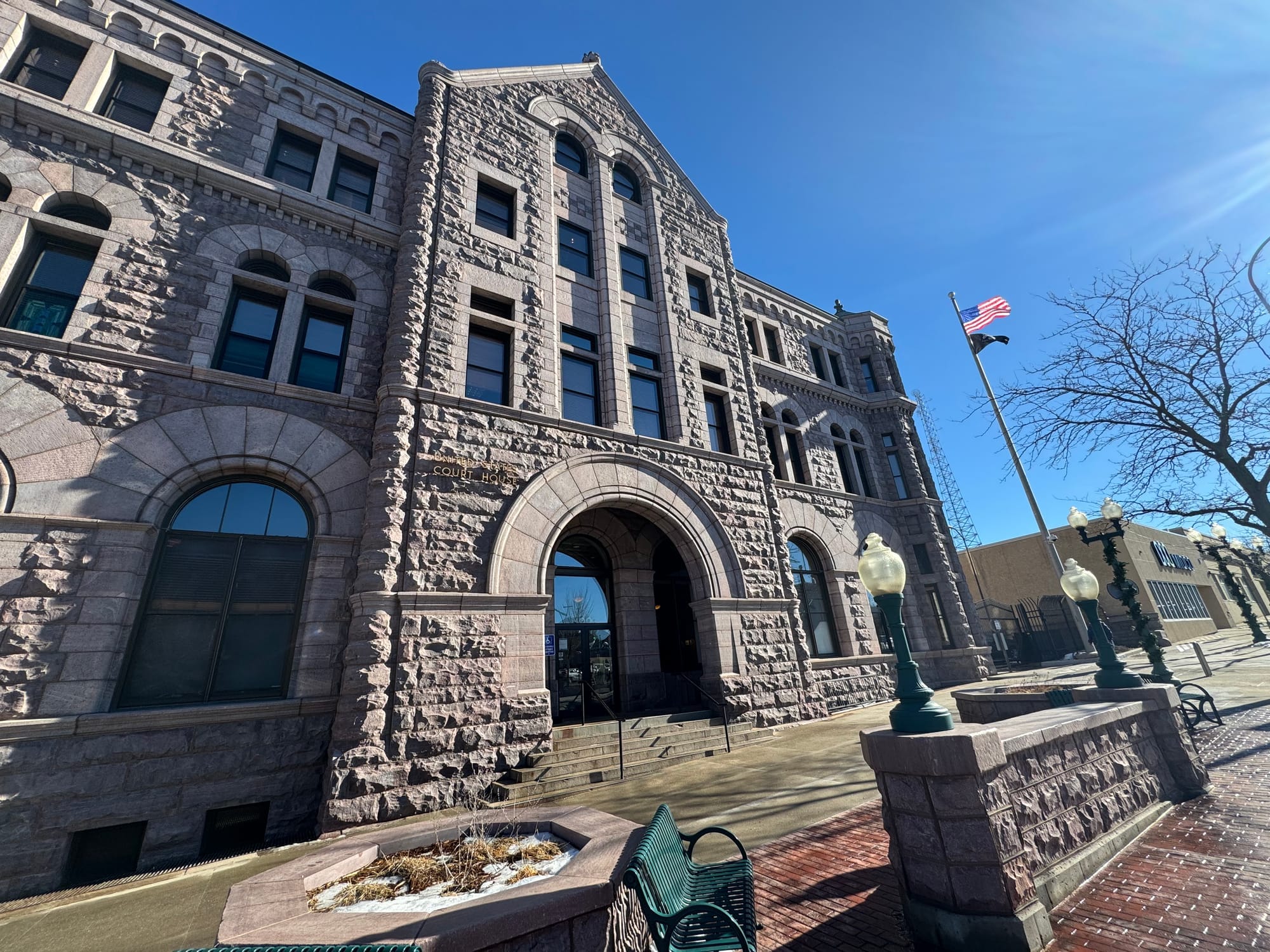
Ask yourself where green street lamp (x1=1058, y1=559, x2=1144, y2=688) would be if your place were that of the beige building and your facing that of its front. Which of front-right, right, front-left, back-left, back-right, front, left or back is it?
front-right

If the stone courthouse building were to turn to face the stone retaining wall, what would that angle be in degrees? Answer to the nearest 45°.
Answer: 0° — it already faces it

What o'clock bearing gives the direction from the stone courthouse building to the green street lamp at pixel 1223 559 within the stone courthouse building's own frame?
The green street lamp is roughly at 10 o'clock from the stone courthouse building.

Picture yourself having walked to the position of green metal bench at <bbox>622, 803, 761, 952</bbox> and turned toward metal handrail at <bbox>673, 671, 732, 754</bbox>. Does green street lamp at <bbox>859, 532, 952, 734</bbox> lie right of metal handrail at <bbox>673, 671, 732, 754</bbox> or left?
right

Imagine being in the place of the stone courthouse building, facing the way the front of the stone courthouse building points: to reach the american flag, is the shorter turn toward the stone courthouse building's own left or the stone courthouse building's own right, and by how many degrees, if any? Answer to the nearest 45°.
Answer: approximately 45° to the stone courthouse building's own left

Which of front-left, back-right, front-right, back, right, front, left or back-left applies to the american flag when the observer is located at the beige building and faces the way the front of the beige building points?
front-right

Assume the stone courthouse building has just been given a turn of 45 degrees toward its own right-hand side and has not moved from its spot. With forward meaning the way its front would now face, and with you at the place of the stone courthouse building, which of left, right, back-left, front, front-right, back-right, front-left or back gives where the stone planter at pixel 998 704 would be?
left

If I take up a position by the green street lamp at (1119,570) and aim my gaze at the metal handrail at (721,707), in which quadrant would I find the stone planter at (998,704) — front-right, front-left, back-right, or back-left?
front-left

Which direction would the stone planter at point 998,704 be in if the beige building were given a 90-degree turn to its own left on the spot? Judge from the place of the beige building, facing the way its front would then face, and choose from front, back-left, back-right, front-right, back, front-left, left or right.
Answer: back-right

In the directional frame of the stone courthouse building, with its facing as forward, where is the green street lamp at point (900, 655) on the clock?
The green street lamp is roughly at 12 o'clock from the stone courthouse building.

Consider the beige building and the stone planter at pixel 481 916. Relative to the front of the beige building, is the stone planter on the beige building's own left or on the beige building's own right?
on the beige building's own right

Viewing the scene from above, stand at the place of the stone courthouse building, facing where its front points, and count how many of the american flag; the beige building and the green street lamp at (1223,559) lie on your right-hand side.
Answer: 0

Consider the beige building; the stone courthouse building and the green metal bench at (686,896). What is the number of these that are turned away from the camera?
0

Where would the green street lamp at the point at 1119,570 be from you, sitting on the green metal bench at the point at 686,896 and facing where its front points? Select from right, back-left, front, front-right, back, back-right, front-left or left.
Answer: front-left
